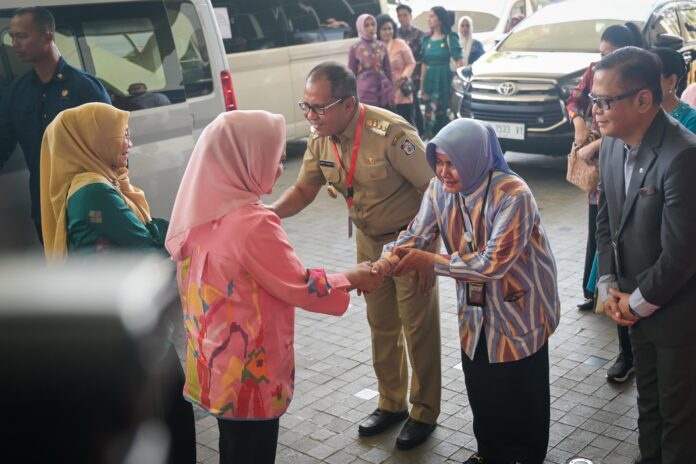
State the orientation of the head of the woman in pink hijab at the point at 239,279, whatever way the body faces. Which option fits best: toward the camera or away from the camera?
away from the camera

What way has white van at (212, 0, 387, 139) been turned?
to the viewer's left

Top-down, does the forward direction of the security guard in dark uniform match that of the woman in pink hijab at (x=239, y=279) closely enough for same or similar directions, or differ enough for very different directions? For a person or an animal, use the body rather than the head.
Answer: very different directions

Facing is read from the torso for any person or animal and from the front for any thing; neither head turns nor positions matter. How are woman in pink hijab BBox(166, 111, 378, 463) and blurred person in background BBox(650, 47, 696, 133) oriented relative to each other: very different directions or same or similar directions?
very different directions

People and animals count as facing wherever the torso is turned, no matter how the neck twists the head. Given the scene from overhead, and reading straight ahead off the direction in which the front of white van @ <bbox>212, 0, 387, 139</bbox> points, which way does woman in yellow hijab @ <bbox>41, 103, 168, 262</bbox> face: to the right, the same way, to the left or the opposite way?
the opposite way

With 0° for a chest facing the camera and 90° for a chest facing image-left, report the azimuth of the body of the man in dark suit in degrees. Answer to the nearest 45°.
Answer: approximately 45°

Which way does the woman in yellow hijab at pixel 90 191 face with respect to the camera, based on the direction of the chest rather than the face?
to the viewer's right

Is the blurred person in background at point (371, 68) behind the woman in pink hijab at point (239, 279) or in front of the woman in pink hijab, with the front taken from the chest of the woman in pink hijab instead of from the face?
in front

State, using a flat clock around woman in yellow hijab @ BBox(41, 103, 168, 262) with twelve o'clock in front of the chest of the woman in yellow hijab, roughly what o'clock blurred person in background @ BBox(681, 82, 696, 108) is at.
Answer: The blurred person in background is roughly at 12 o'clock from the woman in yellow hijab.
